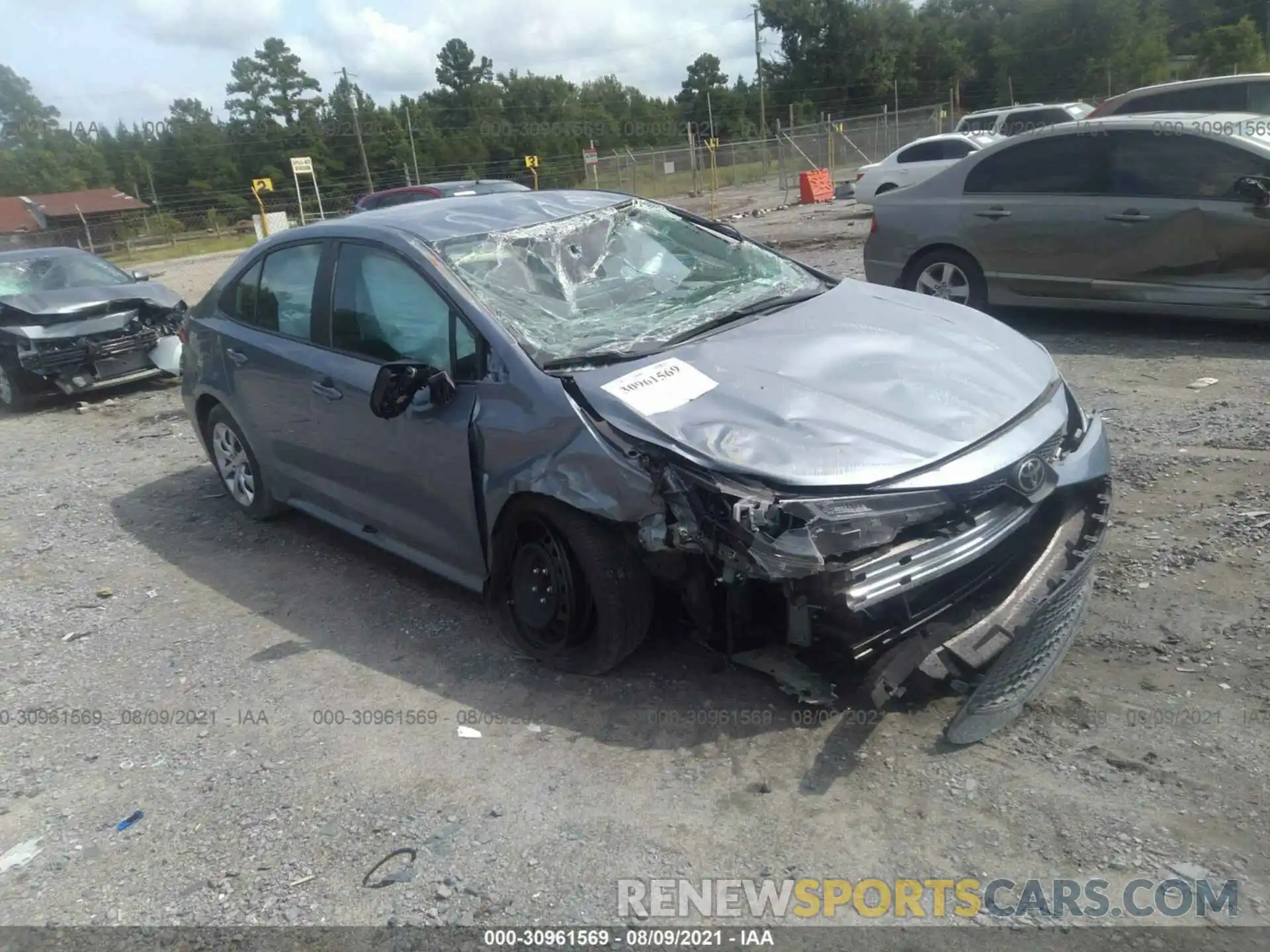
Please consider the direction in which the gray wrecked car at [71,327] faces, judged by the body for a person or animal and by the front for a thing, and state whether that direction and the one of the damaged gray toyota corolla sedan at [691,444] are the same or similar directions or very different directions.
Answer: same or similar directions

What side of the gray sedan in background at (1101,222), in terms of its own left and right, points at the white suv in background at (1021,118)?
left

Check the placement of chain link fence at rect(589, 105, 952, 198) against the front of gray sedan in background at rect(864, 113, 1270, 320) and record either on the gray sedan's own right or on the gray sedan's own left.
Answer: on the gray sedan's own left

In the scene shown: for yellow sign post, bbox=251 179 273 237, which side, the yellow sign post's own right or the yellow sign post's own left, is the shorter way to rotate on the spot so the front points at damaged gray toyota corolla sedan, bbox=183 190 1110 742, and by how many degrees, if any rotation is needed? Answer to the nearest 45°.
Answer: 0° — it already faces it

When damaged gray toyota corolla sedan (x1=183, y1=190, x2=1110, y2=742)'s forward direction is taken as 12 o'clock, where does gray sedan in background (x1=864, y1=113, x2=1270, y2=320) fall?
The gray sedan in background is roughly at 9 o'clock from the damaged gray toyota corolla sedan.

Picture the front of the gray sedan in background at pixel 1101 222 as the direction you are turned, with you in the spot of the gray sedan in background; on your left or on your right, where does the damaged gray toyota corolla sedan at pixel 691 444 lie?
on your right

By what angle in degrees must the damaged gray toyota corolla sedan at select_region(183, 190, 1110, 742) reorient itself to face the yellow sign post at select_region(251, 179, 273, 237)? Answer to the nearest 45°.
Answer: approximately 135° to its left

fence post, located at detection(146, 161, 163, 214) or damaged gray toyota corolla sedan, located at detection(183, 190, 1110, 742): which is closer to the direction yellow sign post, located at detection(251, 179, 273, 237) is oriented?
the damaged gray toyota corolla sedan

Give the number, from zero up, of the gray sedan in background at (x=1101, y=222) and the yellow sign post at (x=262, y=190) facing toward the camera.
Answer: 1

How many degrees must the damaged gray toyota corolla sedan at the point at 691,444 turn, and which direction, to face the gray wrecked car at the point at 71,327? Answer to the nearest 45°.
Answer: approximately 180°

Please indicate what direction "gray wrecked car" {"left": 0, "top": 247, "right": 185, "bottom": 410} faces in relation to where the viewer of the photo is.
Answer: facing the viewer and to the right of the viewer

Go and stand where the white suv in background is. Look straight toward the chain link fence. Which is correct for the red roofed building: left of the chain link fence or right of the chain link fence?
left

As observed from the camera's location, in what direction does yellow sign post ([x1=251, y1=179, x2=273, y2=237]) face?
facing the viewer

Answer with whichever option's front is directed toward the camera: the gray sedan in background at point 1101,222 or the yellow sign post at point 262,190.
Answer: the yellow sign post

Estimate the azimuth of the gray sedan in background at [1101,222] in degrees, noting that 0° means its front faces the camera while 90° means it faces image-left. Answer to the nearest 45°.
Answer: approximately 270°

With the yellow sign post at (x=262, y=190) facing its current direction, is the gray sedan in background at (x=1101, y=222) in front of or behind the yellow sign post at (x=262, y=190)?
in front
